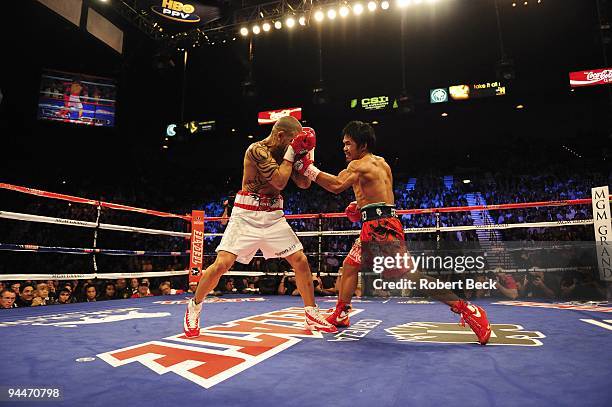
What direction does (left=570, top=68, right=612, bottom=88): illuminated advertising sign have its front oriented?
toward the camera

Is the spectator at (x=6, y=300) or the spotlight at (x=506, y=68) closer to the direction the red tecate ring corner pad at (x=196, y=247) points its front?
the spectator

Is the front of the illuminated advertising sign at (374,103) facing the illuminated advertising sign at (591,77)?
no

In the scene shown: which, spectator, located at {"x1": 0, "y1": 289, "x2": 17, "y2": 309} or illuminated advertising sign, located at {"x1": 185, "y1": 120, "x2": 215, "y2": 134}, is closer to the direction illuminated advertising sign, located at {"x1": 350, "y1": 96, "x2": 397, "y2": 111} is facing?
the spectator

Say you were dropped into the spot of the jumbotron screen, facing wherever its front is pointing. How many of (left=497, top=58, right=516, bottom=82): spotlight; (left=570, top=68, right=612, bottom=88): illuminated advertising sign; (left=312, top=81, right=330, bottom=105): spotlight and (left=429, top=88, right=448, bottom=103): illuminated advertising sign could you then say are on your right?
0

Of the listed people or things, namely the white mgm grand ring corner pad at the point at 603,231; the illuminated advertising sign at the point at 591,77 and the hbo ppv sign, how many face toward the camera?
3

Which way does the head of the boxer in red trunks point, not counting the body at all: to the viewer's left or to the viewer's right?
to the viewer's left

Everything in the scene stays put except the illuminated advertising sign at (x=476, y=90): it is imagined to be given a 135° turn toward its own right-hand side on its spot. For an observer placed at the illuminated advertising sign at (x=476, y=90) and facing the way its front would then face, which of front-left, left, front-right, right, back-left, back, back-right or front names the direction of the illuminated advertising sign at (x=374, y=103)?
front-left

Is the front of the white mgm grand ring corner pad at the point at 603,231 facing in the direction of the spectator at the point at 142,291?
no

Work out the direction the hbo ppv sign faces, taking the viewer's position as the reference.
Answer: facing the viewer

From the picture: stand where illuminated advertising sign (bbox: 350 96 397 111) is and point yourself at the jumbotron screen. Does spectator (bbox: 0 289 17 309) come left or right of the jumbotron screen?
left

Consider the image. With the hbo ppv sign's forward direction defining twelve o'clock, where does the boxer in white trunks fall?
The boxer in white trunks is roughly at 12 o'clock from the hbo ppv sign.

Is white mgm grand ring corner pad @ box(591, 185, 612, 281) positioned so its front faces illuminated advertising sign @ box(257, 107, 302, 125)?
no

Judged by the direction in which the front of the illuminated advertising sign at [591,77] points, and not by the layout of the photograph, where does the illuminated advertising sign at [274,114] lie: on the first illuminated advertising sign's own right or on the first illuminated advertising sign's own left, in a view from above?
on the first illuminated advertising sign's own right

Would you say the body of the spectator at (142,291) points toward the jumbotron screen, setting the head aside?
no

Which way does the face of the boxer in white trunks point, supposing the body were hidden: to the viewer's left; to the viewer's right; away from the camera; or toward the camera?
to the viewer's right

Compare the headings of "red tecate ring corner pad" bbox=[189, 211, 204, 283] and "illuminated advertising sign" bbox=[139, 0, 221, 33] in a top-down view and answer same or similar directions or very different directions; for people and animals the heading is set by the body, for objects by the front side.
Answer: same or similar directions

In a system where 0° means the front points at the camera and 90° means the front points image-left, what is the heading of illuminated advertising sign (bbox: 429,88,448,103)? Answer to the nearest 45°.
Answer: approximately 0°

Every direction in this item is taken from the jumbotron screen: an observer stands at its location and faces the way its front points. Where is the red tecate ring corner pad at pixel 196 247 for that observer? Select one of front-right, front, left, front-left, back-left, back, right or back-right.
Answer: front

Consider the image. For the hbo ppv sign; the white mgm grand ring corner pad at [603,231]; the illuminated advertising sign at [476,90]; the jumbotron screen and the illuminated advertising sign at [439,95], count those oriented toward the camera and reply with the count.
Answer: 5
